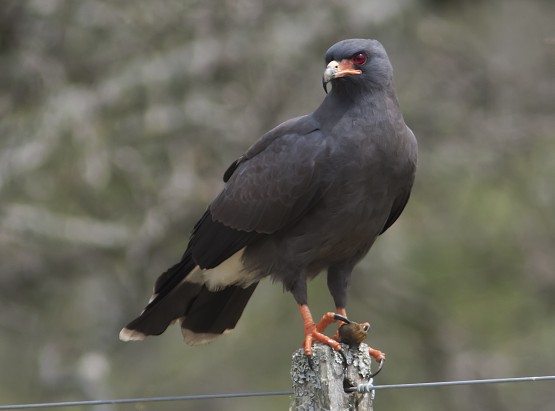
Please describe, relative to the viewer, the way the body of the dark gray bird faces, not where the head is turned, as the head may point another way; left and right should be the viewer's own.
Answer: facing the viewer and to the right of the viewer
